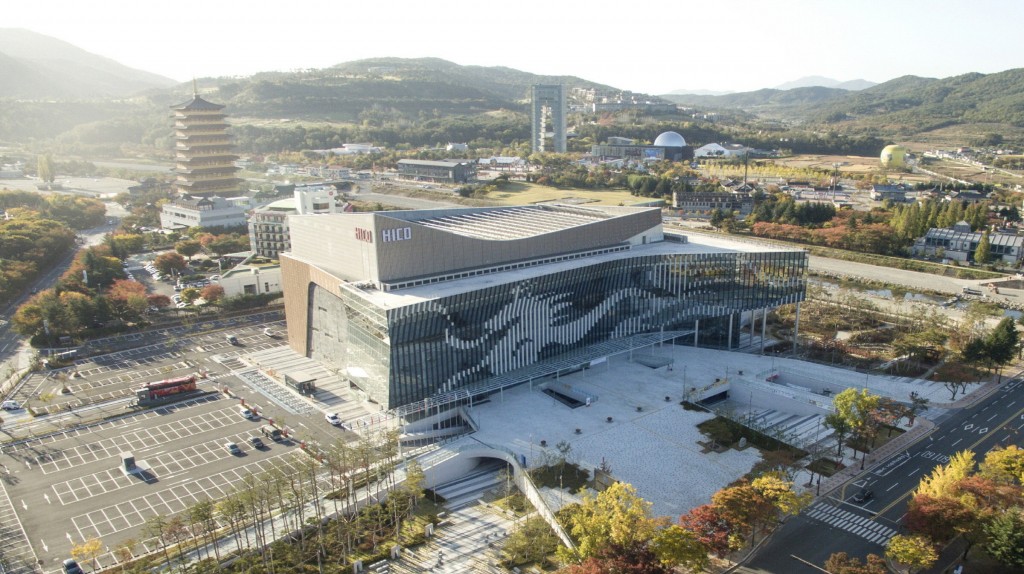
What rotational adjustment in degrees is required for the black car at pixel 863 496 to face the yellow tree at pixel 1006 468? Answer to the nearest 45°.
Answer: approximately 135° to its left

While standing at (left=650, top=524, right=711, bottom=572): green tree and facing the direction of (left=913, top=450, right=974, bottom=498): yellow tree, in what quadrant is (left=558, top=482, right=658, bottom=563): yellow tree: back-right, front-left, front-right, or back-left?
back-left

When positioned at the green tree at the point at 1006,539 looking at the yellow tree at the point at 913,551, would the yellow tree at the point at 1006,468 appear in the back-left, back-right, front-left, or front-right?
back-right

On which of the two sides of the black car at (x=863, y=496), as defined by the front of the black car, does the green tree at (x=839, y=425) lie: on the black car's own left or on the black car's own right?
on the black car's own right

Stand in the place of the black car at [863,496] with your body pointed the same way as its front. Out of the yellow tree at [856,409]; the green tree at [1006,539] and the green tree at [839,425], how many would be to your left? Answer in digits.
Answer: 1

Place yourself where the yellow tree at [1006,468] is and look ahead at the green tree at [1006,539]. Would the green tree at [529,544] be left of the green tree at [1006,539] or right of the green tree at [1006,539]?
right

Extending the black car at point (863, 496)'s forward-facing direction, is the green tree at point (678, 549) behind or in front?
in front

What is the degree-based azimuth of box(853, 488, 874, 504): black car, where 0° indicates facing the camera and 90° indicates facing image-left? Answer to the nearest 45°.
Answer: approximately 45°

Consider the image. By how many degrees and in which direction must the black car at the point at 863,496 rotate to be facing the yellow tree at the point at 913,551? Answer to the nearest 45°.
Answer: approximately 45° to its left

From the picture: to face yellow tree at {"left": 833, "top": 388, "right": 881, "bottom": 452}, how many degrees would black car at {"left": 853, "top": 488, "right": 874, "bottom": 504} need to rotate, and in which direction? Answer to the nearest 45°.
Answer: approximately 135° to its right

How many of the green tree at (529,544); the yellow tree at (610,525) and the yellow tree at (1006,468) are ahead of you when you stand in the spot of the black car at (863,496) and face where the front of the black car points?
2

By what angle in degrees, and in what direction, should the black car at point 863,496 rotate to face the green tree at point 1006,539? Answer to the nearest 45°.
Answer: approximately 90° to its left
